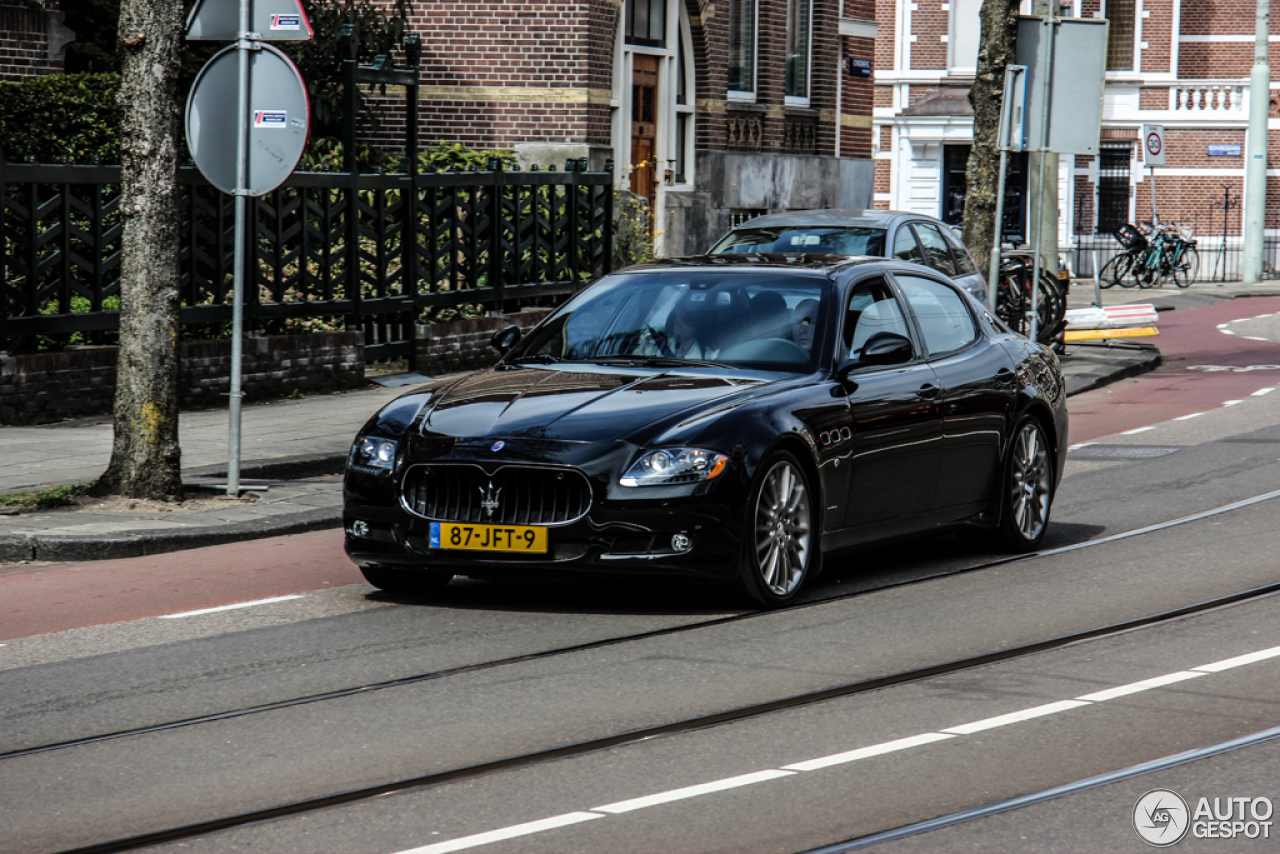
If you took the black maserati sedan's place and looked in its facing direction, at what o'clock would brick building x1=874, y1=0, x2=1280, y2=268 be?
The brick building is roughly at 5 o'clock from the black maserati sedan.

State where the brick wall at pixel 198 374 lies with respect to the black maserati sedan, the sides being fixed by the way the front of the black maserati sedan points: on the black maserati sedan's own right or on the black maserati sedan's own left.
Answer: on the black maserati sedan's own right

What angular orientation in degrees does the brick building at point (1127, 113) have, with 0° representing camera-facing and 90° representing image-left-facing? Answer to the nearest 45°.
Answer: approximately 0°

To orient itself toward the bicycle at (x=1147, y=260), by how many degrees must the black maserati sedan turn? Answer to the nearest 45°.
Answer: approximately 135° to its right

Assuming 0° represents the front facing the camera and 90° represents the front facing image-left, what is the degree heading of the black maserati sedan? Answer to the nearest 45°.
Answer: approximately 45°

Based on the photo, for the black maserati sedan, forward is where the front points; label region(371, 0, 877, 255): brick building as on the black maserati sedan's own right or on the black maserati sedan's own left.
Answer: on the black maserati sedan's own right

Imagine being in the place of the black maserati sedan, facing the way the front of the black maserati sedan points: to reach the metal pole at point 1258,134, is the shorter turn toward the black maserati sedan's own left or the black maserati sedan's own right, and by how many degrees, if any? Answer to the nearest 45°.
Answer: approximately 135° to the black maserati sedan's own right

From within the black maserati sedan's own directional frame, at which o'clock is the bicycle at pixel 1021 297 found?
The bicycle is roughly at 5 o'clock from the black maserati sedan.
